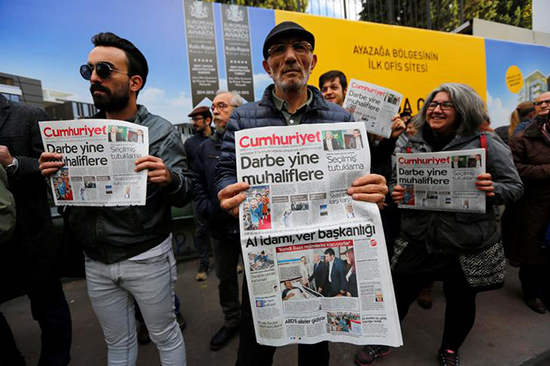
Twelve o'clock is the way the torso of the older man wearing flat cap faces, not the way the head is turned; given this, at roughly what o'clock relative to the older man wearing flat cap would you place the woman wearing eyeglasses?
The woman wearing eyeglasses is roughly at 8 o'clock from the older man wearing flat cap.

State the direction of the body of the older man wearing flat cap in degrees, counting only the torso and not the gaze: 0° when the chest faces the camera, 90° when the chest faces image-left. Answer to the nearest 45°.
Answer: approximately 0°

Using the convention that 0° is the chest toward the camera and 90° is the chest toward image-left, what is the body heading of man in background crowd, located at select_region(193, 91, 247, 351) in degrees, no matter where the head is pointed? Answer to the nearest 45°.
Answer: approximately 45°

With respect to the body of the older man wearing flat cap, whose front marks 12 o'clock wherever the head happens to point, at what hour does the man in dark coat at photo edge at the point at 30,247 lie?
The man in dark coat at photo edge is roughly at 3 o'clock from the older man wearing flat cap.

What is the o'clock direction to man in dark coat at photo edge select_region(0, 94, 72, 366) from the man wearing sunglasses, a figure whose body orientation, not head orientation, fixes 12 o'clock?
The man in dark coat at photo edge is roughly at 3 o'clock from the man wearing sunglasses.

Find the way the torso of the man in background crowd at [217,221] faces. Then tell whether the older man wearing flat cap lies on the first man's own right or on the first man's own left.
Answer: on the first man's own left
